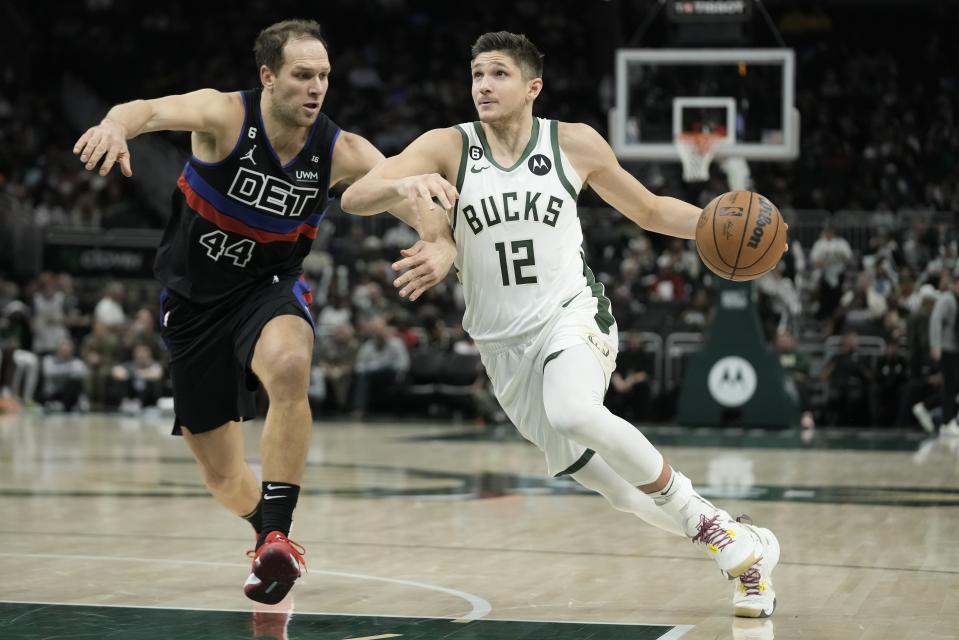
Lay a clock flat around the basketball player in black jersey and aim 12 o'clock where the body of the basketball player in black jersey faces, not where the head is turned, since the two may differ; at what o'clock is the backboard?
The backboard is roughly at 7 o'clock from the basketball player in black jersey.

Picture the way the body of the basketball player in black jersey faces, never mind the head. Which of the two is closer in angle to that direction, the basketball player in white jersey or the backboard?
the basketball player in white jersey

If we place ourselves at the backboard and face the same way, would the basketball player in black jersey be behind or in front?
in front

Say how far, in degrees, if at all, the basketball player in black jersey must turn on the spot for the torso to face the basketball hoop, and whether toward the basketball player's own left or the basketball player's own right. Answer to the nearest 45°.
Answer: approximately 135° to the basketball player's own left

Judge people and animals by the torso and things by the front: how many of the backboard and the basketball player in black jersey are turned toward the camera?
2

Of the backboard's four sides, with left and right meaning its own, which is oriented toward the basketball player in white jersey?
front

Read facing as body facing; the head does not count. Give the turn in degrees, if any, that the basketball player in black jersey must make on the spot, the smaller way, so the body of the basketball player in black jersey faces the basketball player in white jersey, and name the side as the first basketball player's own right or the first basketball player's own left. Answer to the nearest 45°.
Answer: approximately 90° to the first basketball player's own left

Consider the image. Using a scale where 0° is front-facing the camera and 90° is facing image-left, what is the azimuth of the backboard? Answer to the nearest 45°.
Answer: approximately 0°
